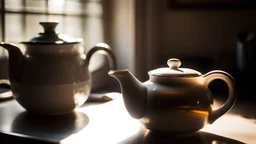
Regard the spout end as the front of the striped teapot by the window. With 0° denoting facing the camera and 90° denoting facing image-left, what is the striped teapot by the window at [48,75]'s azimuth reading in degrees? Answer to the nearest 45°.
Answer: approximately 90°

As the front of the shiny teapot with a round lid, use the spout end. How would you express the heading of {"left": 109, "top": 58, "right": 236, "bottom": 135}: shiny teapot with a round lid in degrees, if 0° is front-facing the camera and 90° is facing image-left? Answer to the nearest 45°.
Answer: approximately 90°
